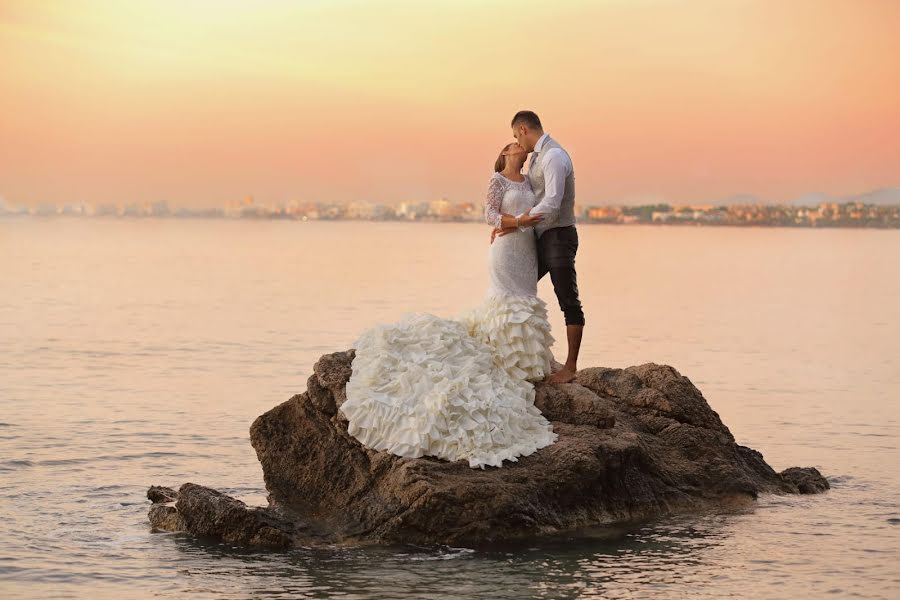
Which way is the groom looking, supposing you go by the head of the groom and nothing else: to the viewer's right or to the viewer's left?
to the viewer's left

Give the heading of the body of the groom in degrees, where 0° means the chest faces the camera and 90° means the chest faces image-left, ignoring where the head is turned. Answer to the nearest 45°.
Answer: approximately 90°
